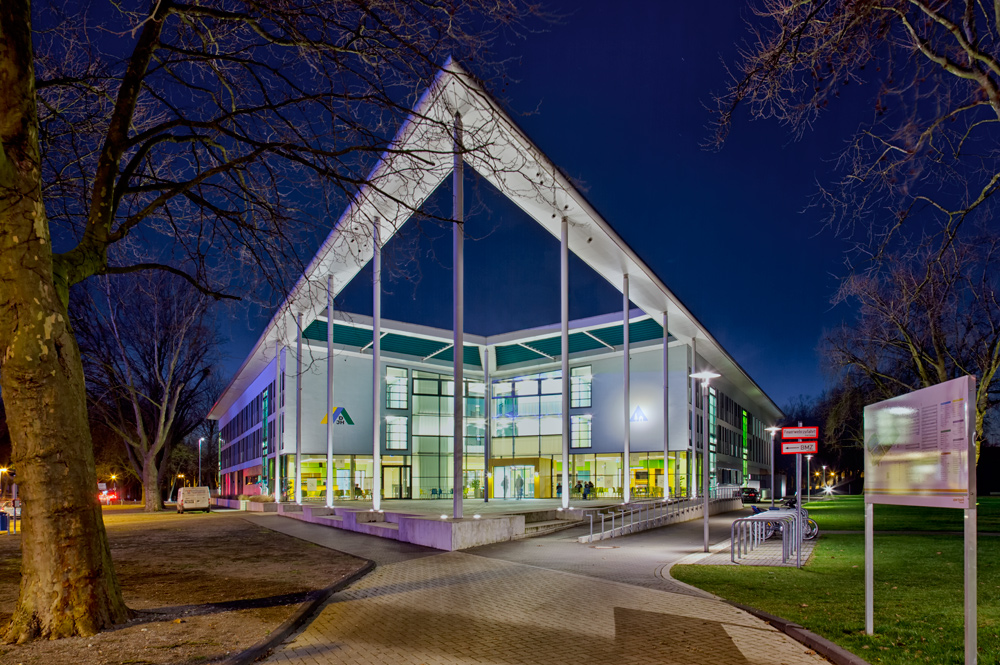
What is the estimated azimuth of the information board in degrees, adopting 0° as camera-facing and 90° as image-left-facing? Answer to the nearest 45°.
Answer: approximately 45°

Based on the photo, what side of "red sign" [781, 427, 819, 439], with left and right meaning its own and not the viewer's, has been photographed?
front

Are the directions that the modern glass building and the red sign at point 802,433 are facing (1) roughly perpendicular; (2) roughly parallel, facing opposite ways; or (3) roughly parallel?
roughly parallel

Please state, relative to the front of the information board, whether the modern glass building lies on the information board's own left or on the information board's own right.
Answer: on the information board's own right

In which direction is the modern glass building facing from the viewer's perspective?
toward the camera

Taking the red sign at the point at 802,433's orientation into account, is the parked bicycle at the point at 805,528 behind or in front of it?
behind

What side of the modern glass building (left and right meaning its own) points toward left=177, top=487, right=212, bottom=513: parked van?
right

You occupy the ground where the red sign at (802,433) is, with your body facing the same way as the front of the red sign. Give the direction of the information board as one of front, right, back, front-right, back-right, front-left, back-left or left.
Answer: front
